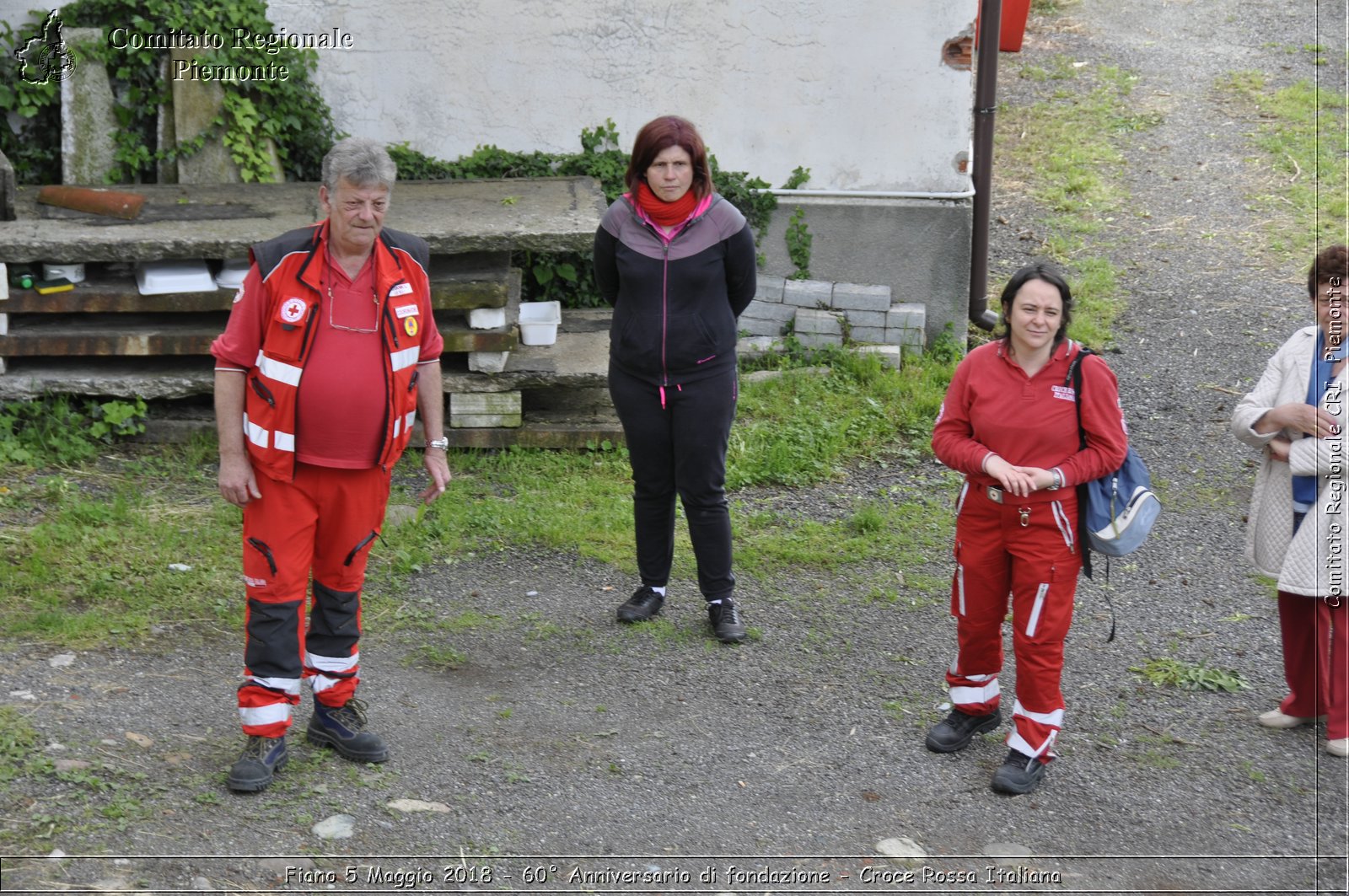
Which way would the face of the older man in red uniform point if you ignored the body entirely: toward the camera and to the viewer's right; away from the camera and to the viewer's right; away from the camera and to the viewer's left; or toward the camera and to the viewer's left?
toward the camera and to the viewer's right

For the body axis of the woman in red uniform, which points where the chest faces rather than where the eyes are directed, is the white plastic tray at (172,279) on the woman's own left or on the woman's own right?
on the woman's own right

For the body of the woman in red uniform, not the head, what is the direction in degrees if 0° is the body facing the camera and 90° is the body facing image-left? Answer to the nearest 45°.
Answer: approximately 45°

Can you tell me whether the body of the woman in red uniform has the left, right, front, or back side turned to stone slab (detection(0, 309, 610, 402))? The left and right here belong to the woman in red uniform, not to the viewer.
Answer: right

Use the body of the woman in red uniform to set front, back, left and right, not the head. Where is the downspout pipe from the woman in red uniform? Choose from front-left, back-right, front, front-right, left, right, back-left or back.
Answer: back-right

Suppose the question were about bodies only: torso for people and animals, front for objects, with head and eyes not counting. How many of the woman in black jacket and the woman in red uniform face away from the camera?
0

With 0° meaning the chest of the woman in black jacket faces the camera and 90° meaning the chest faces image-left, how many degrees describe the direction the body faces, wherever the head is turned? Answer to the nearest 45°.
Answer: approximately 0°

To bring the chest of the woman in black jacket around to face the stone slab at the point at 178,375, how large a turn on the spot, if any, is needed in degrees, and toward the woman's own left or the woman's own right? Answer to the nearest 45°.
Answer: approximately 135° to the woman's own right

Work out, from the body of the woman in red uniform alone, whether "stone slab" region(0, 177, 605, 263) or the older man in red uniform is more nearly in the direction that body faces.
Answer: the older man in red uniform

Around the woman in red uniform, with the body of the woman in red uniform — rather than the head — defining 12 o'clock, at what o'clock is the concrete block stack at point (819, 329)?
The concrete block stack is roughly at 4 o'clock from the woman in red uniform.
